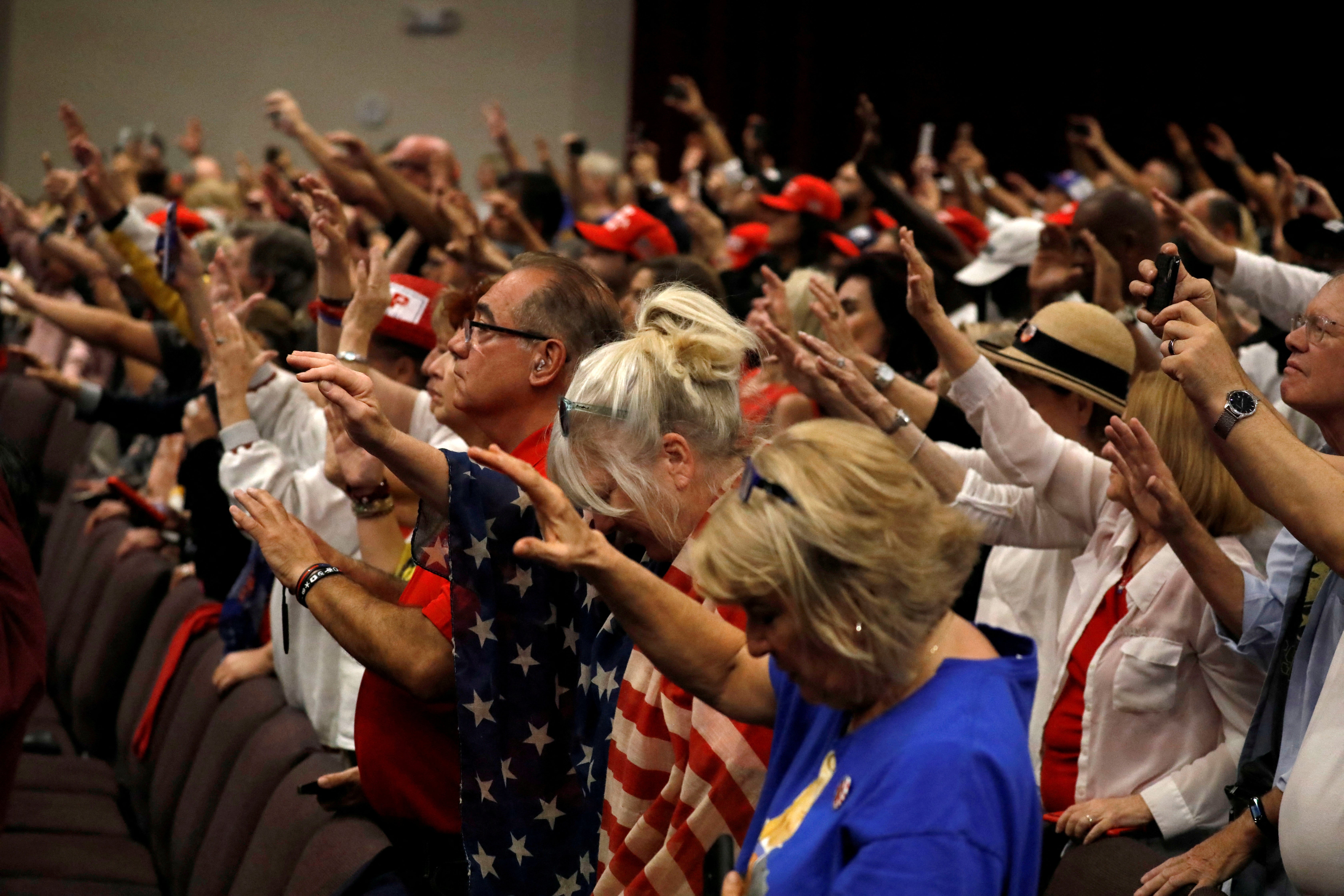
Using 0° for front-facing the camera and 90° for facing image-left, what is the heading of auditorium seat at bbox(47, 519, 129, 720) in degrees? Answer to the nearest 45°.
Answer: approximately 90°

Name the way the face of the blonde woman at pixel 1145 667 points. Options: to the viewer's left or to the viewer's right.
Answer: to the viewer's left

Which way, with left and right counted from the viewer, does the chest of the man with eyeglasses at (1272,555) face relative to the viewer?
facing to the left of the viewer

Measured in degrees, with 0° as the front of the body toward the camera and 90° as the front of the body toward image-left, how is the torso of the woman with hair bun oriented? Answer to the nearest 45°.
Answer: approximately 90°

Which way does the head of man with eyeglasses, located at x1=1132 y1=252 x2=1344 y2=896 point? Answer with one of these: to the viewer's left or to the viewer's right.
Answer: to the viewer's left

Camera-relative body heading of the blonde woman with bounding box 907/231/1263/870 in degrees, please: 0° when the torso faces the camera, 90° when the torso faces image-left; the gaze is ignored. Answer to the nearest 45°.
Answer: approximately 45°

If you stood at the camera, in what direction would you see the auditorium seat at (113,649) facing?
facing to the left of the viewer

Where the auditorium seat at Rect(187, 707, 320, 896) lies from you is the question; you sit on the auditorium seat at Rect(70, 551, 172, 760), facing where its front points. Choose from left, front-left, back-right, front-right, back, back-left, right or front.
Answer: left

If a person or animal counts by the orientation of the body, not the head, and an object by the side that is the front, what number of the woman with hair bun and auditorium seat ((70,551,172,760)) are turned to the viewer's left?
2
